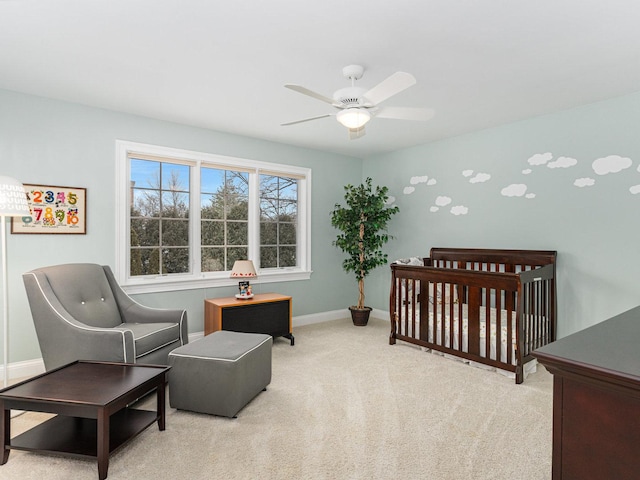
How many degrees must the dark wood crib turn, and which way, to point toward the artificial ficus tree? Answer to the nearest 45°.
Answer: approximately 90° to its right

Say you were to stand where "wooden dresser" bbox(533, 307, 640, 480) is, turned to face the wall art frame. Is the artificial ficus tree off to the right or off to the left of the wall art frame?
right

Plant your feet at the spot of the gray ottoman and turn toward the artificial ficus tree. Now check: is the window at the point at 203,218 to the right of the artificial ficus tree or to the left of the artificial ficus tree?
left

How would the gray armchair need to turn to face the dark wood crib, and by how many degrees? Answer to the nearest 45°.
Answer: approximately 45° to its left

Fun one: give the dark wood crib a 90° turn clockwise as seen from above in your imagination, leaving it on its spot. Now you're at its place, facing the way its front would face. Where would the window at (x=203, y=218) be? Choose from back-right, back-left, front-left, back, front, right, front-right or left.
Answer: front-left

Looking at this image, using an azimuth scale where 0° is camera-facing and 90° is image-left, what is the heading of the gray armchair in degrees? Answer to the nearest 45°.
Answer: approximately 315°

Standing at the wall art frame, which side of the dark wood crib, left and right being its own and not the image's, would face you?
front

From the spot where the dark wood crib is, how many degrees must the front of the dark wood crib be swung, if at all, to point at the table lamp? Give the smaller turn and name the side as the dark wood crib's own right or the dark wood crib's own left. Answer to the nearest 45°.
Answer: approximately 45° to the dark wood crib's own right

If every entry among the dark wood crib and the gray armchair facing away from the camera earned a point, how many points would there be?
0

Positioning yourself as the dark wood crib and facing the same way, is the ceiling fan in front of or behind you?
in front

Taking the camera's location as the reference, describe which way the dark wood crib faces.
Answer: facing the viewer and to the left of the viewer

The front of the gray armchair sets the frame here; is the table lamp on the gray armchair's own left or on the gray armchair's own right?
on the gray armchair's own left

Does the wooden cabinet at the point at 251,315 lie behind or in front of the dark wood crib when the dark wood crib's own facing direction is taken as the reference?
in front
